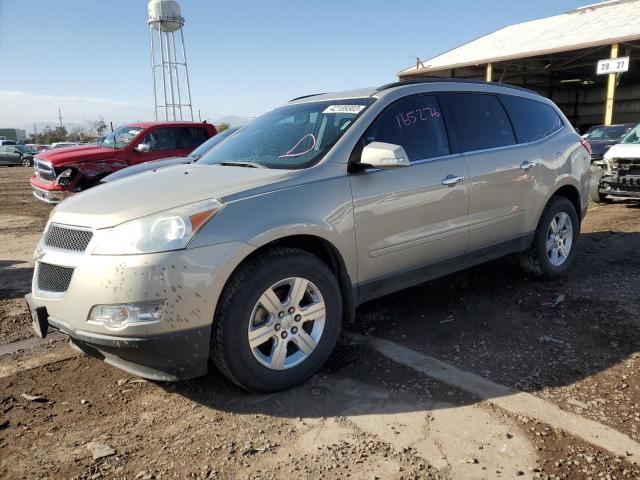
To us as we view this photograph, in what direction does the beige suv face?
facing the viewer and to the left of the viewer

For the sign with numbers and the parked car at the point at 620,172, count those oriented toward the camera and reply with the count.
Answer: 2

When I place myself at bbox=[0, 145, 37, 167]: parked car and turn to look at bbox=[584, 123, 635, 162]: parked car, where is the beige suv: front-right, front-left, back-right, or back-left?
front-right

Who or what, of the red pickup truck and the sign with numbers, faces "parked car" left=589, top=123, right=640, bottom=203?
the sign with numbers

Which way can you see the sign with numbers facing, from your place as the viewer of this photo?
facing the viewer

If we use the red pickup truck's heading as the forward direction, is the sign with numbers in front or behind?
behind

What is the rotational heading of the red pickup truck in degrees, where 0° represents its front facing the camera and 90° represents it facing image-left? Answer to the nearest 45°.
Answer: approximately 45°

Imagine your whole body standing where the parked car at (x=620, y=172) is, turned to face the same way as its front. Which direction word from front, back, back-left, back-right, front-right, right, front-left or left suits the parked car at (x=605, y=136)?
back

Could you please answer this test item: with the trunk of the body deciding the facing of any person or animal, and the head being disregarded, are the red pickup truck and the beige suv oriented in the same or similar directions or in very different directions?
same or similar directions

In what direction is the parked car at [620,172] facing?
toward the camera

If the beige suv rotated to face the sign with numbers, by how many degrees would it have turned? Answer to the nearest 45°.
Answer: approximately 180°

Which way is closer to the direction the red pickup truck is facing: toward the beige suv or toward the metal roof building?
the beige suv

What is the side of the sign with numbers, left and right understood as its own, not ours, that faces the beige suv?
front
